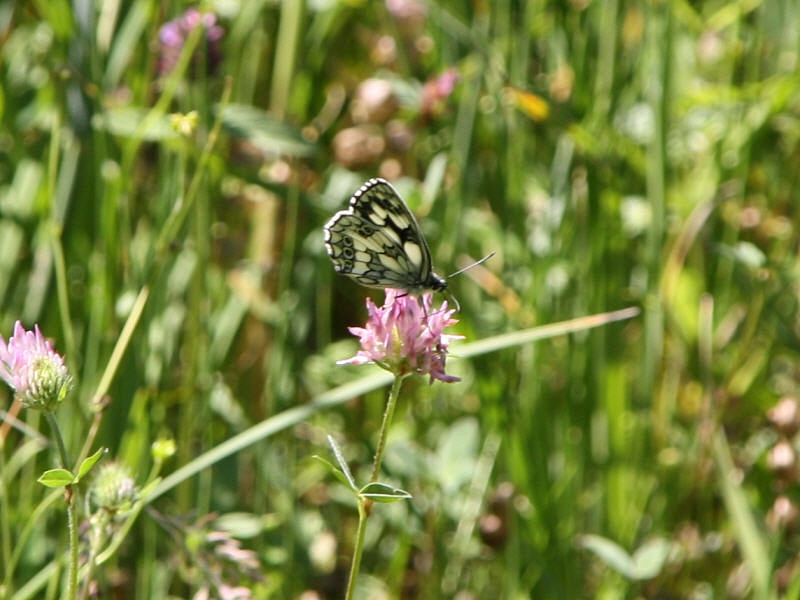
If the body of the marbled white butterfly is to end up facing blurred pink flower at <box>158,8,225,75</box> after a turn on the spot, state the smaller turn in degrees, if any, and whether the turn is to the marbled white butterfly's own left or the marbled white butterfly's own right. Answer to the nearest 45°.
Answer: approximately 135° to the marbled white butterfly's own left

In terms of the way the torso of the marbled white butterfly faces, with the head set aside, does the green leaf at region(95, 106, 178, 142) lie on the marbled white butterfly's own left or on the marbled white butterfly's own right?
on the marbled white butterfly's own left

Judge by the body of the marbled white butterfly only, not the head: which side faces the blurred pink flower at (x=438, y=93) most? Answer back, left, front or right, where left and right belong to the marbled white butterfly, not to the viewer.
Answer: left

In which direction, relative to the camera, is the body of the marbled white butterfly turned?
to the viewer's right
